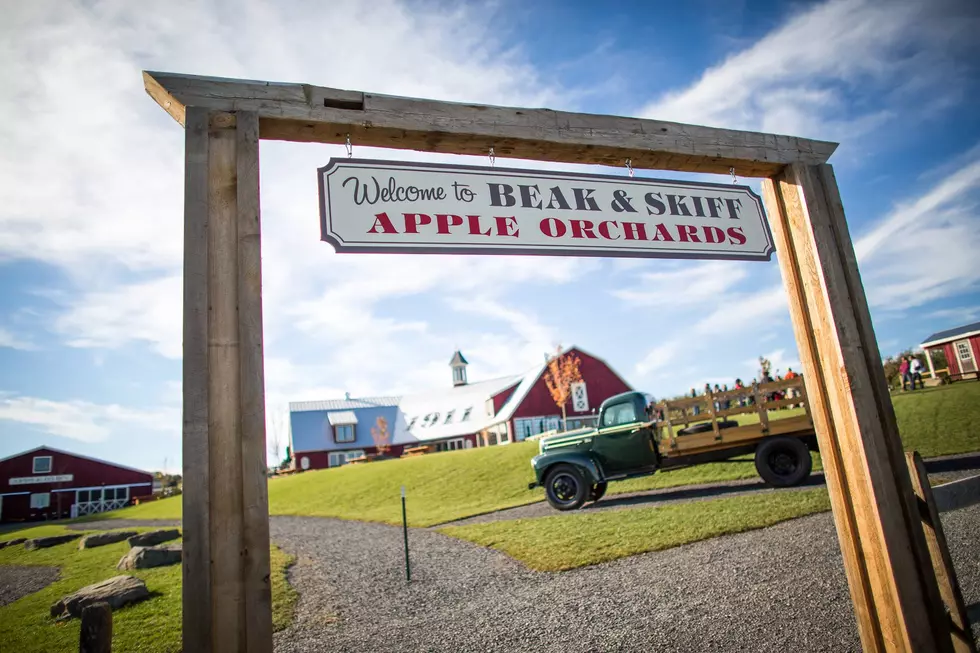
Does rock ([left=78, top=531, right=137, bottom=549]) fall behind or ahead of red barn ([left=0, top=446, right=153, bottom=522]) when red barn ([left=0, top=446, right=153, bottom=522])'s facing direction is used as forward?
ahead

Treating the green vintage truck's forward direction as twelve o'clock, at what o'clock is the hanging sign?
The hanging sign is roughly at 9 o'clock from the green vintage truck.

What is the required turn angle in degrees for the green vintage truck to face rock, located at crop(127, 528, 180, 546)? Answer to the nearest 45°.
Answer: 0° — it already faces it

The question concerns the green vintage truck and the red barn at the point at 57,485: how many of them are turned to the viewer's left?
1

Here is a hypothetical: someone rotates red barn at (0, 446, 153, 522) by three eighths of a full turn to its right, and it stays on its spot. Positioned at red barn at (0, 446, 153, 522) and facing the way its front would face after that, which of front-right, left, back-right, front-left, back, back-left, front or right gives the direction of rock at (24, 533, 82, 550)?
back-left

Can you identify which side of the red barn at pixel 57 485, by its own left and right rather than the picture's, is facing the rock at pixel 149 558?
front

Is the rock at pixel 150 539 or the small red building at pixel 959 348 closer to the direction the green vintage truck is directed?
the rock

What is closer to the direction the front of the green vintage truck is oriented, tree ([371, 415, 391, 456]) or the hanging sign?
the tree

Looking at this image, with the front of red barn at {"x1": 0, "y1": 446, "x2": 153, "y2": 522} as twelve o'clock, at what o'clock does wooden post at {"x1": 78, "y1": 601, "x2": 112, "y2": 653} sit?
The wooden post is roughly at 12 o'clock from the red barn.

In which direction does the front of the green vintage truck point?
to the viewer's left

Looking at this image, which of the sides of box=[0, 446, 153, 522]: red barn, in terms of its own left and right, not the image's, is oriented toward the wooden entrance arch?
front

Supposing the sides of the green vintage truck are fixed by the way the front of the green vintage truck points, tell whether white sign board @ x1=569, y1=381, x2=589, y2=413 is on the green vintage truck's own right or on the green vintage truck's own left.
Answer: on the green vintage truck's own right

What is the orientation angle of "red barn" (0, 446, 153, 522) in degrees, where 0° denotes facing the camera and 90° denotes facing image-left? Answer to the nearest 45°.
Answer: approximately 0°

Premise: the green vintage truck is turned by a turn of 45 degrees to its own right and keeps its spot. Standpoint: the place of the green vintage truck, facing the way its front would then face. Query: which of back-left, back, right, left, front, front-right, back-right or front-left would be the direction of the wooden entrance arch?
back-left

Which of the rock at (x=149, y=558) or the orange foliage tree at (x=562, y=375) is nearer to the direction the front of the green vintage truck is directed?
the rock

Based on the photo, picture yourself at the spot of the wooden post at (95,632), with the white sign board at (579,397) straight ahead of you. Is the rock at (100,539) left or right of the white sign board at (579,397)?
left
